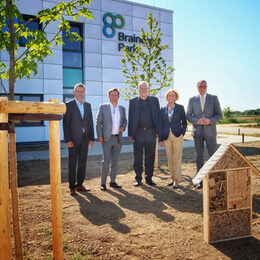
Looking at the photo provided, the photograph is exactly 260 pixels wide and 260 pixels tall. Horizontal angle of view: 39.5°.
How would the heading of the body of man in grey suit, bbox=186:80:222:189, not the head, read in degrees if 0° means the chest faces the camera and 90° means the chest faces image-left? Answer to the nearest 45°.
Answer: approximately 0°

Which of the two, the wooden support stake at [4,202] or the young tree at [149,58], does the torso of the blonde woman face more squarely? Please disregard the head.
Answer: the wooden support stake

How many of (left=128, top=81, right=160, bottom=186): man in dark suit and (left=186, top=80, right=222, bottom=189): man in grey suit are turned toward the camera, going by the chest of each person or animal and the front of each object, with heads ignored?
2

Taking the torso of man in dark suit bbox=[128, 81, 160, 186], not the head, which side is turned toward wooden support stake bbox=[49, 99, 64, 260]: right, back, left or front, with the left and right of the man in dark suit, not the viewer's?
front

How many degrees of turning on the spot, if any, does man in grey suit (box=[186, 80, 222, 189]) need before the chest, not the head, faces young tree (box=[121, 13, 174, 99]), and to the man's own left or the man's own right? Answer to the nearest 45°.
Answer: approximately 135° to the man's own right

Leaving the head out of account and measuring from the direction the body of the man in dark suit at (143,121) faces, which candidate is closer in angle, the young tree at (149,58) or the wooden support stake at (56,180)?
the wooden support stake

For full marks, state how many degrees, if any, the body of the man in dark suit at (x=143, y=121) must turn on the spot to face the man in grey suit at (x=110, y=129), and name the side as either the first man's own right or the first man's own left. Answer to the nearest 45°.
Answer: approximately 90° to the first man's own right

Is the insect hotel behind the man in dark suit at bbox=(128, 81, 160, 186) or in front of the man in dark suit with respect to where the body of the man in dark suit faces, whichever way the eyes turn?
in front

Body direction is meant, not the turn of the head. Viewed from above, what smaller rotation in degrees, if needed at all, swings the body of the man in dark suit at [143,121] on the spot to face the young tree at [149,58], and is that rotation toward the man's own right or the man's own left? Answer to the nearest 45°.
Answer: approximately 180°
